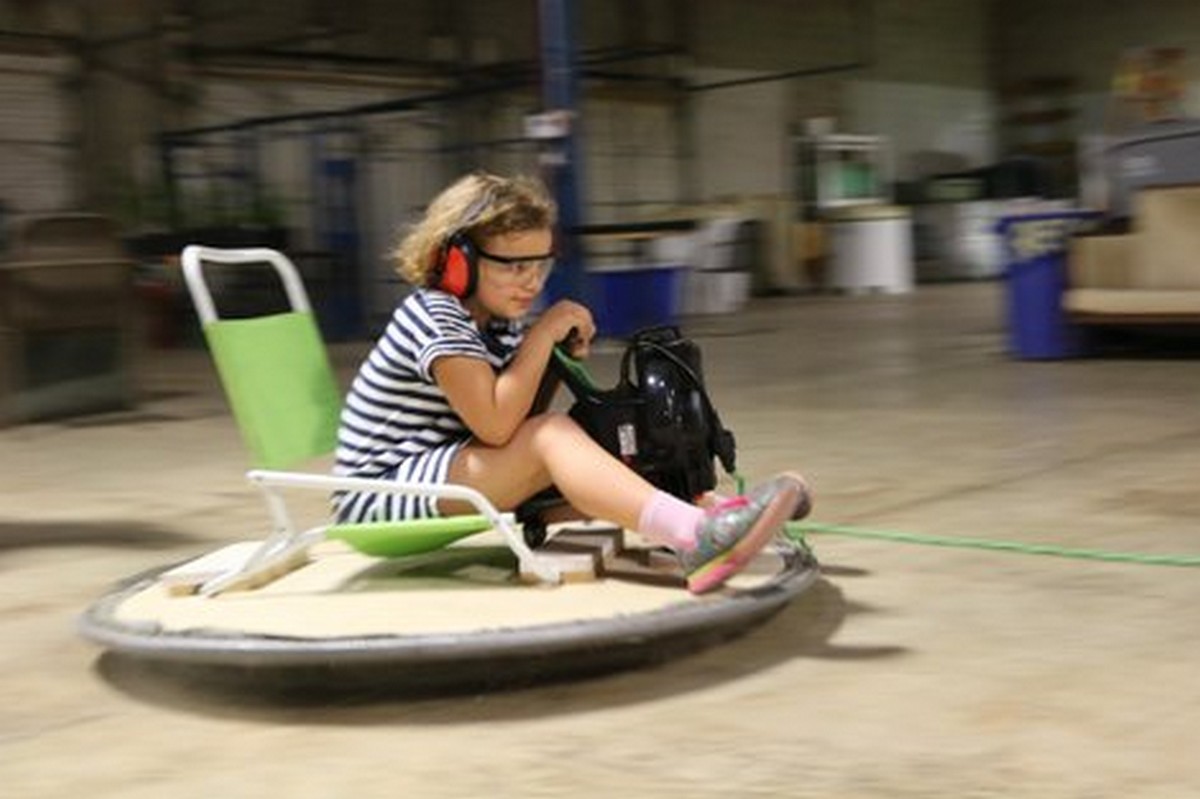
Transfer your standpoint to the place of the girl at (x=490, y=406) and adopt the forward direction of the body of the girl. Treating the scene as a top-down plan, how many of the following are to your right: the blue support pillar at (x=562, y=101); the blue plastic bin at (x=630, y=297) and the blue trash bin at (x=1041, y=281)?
0

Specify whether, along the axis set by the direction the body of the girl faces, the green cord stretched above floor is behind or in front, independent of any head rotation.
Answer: in front

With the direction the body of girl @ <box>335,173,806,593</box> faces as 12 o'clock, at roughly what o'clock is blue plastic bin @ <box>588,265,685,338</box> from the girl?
The blue plastic bin is roughly at 9 o'clock from the girl.

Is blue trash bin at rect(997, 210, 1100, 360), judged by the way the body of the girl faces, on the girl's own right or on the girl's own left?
on the girl's own left

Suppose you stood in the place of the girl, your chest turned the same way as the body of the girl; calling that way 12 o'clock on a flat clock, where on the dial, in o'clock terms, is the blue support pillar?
The blue support pillar is roughly at 9 o'clock from the girl.

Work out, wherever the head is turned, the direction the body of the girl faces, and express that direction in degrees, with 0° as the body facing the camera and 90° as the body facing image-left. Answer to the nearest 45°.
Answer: approximately 270°

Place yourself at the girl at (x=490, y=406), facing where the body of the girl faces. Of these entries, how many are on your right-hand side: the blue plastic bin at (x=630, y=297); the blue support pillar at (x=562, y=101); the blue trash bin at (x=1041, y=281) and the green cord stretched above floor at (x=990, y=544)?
0

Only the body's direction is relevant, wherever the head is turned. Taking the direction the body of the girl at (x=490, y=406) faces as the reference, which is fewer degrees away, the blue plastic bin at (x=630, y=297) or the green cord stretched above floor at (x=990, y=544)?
the green cord stretched above floor
